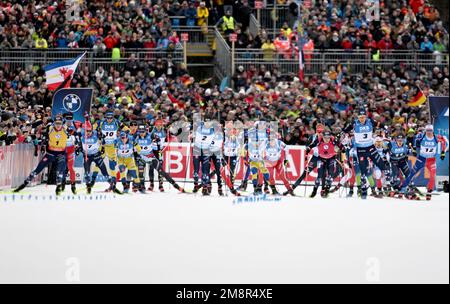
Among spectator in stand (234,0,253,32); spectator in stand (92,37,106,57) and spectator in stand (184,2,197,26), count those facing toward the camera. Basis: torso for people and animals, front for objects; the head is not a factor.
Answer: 3

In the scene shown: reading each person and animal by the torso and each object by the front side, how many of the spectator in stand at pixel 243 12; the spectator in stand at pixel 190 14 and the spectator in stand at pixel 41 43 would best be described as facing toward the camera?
3

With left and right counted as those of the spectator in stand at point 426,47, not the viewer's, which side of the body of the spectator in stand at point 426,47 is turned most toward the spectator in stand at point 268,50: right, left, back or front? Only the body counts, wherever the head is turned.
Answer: right

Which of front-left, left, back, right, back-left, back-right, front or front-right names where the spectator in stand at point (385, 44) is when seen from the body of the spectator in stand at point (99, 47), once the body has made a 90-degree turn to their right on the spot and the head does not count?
back

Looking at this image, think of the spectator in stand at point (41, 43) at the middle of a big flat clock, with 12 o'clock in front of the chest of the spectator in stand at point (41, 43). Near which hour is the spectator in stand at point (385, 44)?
the spectator in stand at point (385, 44) is roughly at 9 o'clock from the spectator in stand at point (41, 43).

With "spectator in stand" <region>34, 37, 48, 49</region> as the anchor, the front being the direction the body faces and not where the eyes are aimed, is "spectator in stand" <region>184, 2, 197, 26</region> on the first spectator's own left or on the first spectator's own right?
on the first spectator's own left

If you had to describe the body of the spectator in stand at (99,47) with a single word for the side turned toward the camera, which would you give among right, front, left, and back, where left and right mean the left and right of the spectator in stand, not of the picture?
front

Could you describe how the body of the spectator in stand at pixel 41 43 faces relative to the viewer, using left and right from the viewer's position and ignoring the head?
facing the viewer

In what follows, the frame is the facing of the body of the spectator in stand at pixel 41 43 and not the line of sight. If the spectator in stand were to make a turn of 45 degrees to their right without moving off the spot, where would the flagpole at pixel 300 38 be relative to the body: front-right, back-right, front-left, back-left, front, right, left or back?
back-left

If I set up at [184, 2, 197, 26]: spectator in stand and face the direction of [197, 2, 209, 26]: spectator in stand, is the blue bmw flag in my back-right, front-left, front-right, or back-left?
back-right

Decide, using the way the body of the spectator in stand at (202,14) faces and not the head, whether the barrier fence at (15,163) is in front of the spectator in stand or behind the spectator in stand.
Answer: in front

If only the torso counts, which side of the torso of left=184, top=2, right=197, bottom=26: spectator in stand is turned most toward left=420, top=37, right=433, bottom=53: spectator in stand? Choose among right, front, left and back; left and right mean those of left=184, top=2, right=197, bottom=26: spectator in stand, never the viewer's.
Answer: left

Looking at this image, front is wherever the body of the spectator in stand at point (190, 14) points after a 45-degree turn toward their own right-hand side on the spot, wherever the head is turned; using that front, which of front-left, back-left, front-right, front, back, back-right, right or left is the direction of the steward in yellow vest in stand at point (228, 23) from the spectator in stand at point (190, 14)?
back-left

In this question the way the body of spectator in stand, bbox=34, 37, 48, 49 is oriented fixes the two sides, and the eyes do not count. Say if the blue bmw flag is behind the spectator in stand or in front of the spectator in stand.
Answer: in front

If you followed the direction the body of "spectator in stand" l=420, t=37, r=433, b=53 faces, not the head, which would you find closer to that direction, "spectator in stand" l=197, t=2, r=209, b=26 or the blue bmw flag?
the blue bmw flag
